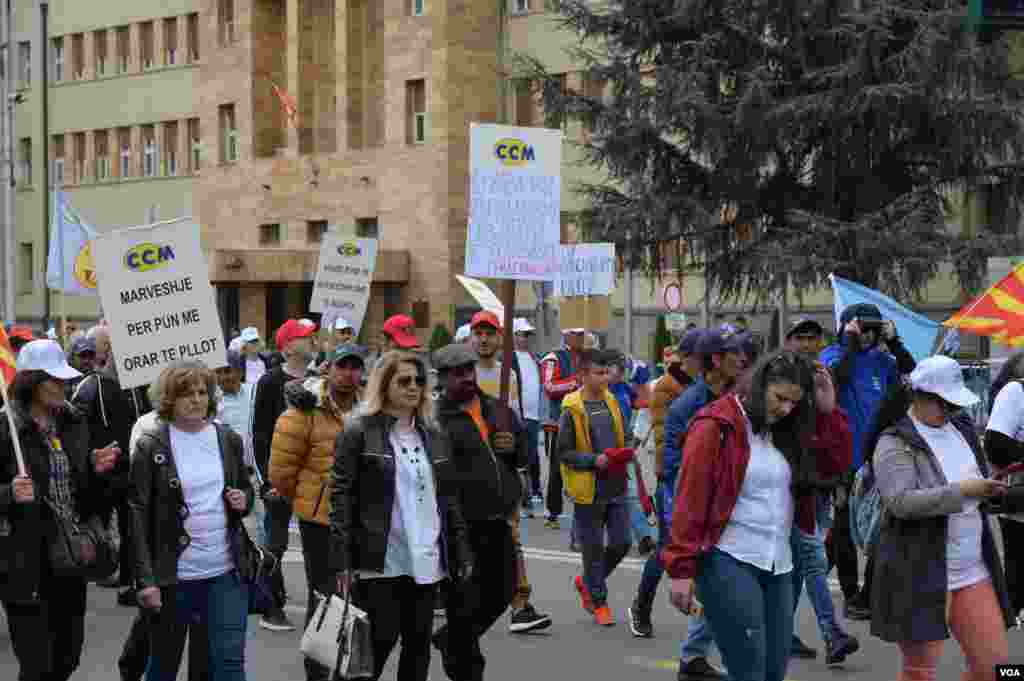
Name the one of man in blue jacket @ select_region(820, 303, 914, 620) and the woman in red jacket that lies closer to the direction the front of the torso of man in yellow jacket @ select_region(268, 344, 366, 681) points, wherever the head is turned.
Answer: the woman in red jacket

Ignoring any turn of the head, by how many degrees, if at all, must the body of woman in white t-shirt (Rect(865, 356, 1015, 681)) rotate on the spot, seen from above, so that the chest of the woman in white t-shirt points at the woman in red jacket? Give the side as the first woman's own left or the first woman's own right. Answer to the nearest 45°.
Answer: approximately 90° to the first woman's own right

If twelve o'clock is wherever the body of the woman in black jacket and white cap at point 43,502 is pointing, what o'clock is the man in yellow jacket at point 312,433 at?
The man in yellow jacket is roughly at 9 o'clock from the woman in black jacket and white cap.

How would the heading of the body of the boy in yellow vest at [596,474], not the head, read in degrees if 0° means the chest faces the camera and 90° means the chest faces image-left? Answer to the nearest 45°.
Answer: approximately 315°

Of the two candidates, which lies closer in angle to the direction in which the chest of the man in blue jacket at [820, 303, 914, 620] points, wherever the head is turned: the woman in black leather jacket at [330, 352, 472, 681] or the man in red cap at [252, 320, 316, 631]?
the woman in black leather jacket
